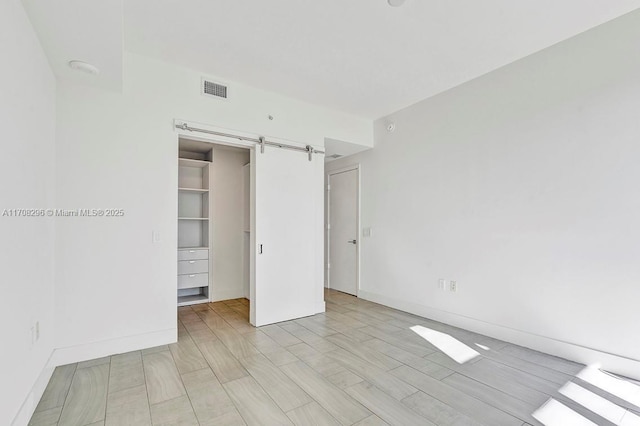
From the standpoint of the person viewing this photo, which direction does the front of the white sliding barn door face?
facing the viewer and to the right of the viewer

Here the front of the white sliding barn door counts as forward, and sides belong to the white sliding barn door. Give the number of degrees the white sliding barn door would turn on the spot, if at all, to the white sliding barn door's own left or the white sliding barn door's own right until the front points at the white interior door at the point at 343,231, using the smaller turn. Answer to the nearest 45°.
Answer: approximately 90° to the white sliding barn door's own left
